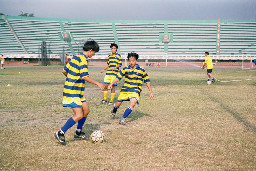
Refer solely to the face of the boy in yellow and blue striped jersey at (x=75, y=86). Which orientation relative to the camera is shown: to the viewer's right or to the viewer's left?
to the viewer's right

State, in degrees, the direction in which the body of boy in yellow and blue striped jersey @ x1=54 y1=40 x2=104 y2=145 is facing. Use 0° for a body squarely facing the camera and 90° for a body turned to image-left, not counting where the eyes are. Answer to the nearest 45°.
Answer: approximately 270°
